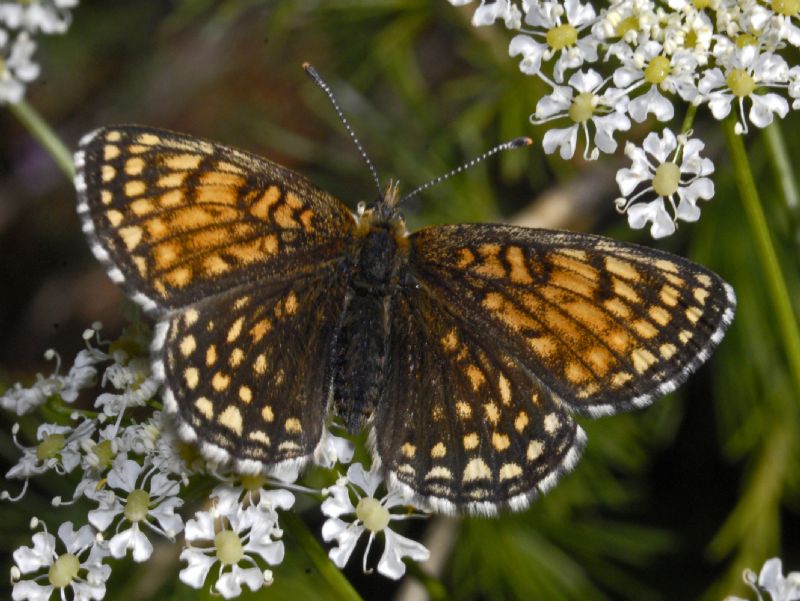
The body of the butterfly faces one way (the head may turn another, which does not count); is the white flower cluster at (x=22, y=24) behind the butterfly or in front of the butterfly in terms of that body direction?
in front

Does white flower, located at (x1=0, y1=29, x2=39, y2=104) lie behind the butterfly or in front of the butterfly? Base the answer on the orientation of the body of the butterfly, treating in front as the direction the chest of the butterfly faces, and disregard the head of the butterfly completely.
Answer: in front

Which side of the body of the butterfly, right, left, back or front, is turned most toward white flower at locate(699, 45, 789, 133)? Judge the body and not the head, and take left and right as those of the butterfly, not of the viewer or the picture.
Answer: right

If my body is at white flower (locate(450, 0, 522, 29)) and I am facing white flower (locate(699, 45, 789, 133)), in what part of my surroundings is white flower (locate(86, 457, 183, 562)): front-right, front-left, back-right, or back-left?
back-right

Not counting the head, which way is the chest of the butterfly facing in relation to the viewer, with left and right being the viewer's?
facing away from the viewer

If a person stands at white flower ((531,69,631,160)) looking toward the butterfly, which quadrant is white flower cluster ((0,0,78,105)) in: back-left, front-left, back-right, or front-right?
front-right
